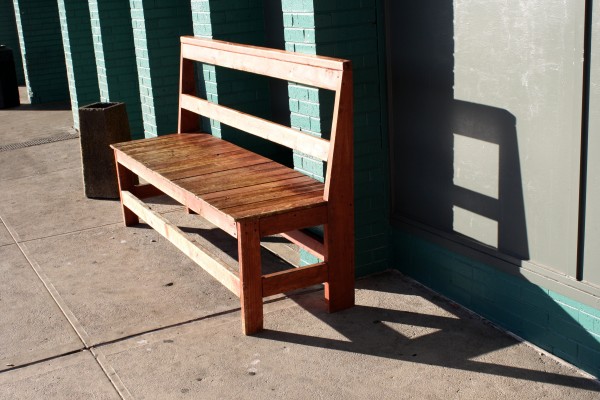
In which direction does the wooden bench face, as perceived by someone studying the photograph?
facing the viewer and to the left of the viewer
